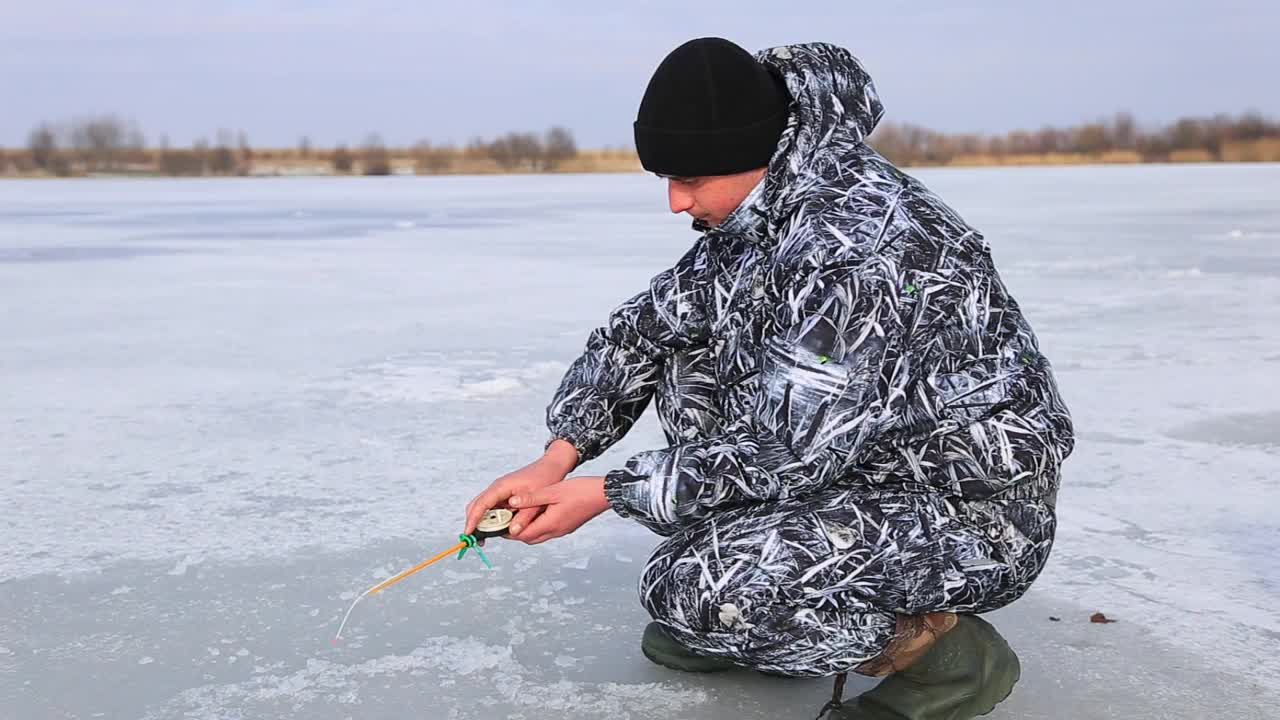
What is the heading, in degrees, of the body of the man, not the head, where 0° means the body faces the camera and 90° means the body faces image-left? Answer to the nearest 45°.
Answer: approximately 90°
